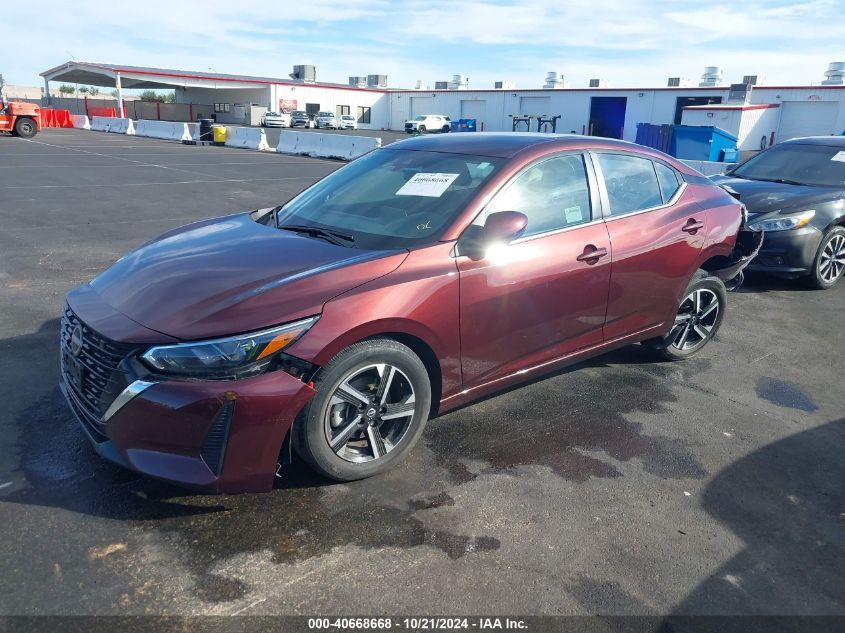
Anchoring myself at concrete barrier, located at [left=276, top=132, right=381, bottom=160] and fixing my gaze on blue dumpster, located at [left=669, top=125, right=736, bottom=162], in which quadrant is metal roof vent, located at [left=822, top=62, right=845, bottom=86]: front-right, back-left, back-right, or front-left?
front-left

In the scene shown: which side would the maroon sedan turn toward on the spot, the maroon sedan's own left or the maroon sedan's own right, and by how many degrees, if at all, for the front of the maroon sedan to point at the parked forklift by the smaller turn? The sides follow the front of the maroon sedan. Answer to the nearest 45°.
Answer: approximately 90° to the maroon sedan's own right

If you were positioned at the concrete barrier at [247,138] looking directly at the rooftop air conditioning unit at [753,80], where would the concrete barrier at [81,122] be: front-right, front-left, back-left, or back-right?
back-left

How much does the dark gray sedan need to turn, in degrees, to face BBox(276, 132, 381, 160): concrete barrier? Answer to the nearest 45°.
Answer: approximately 90° to its right

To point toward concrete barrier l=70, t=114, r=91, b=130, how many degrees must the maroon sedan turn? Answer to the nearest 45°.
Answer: approximately 90° to its right

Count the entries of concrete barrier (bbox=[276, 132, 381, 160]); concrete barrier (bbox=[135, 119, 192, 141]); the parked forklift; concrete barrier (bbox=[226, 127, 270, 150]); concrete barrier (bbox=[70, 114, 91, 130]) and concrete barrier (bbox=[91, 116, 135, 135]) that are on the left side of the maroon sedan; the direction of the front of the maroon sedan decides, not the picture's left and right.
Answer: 0

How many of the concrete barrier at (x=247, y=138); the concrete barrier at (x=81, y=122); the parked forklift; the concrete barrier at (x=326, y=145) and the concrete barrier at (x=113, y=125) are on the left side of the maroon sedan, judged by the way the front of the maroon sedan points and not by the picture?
0

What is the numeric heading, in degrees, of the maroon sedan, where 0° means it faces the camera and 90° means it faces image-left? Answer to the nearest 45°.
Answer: approximately 45°

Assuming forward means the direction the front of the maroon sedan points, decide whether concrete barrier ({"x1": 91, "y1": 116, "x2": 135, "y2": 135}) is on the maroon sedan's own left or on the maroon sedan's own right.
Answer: on the maroon sedan's own right

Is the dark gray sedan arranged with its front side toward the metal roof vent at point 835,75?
no

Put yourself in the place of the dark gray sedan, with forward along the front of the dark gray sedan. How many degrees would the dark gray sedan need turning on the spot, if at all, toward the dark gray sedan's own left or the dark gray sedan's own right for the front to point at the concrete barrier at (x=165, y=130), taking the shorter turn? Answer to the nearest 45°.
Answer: approximately 90° to the dark gray sedan's own right

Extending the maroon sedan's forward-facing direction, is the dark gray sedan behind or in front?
behind

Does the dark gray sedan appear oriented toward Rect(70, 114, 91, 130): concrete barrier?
no

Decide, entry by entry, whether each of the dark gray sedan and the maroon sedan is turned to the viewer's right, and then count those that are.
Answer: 0

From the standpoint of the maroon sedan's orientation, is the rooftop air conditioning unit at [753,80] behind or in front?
behind

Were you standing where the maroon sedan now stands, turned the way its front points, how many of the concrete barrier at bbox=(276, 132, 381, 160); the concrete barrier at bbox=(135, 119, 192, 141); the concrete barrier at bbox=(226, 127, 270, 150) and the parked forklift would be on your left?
0

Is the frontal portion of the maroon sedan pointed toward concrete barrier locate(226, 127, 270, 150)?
no

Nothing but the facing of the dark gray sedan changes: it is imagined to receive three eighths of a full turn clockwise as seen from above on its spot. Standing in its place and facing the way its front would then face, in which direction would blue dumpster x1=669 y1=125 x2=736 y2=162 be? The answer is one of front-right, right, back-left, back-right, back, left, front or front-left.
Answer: front

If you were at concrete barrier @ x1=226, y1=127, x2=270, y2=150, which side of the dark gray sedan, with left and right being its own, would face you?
right

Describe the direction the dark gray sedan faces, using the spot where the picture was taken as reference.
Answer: facing the viewer and to the left of the viewer
